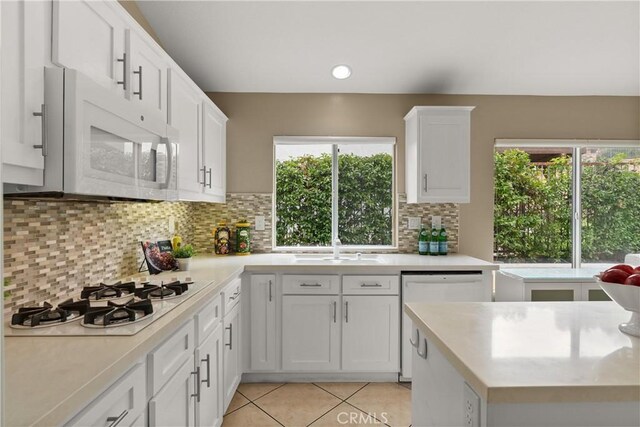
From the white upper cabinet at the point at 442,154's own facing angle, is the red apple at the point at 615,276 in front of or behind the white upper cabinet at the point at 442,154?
in front

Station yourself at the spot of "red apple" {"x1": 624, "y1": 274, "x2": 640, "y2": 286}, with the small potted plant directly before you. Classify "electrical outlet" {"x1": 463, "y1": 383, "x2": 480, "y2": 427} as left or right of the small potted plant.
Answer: left

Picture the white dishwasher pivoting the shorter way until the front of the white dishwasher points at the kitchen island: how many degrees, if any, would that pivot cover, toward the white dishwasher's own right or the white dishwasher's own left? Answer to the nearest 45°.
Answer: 0° — it already faces it

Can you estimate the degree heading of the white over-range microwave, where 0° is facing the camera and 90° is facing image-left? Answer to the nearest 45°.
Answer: approximately 315°

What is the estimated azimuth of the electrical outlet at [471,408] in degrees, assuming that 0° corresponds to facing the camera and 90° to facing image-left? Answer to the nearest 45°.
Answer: approximately 45°

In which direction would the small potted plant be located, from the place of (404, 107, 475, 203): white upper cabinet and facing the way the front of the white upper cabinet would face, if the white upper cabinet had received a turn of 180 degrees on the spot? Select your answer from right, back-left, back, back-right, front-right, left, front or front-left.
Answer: back-left

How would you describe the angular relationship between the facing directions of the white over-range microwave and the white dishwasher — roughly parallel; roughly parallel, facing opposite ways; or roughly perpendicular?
roughly perpendicular

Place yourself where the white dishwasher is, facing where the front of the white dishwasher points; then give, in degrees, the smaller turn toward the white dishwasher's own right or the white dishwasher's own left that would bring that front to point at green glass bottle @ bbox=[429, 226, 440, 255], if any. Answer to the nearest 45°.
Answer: approximately 180°

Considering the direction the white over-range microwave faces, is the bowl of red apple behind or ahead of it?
ahead
